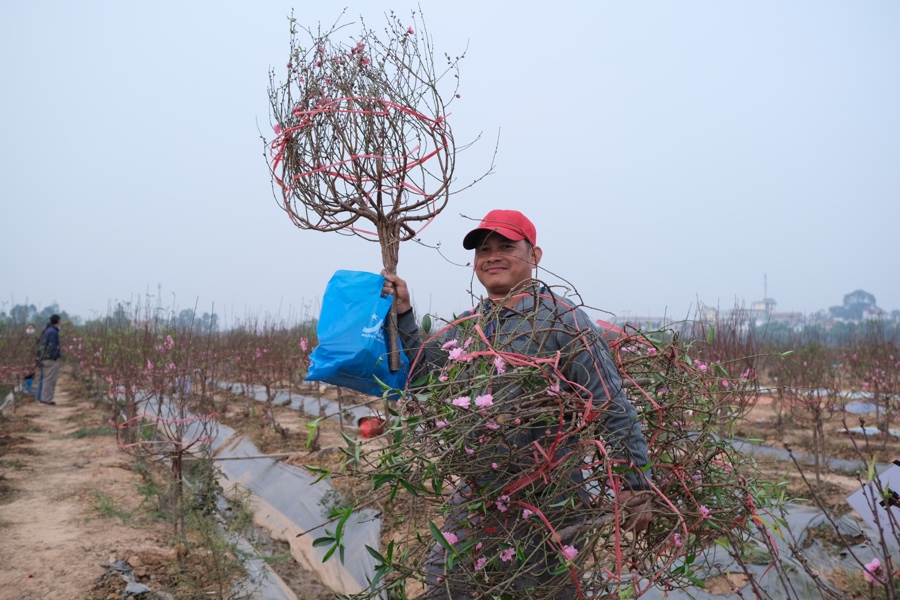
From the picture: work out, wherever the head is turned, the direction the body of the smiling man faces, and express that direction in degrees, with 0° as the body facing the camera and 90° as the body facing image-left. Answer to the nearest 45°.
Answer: approximately 45°

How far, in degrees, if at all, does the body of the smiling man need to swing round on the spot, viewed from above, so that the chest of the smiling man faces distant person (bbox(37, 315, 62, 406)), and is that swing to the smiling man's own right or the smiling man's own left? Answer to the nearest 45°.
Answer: approximately 90° to the smiling man's own right
